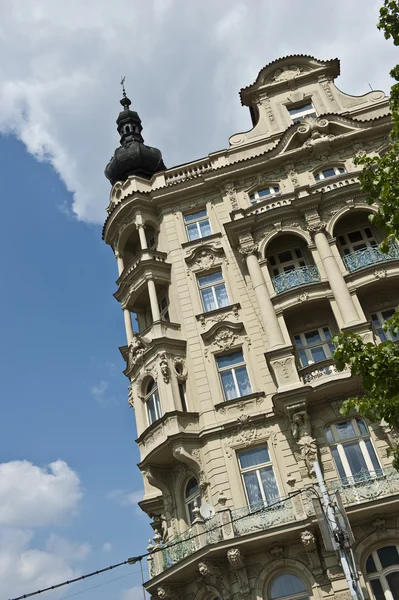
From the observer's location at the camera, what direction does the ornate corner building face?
facing the viewer
